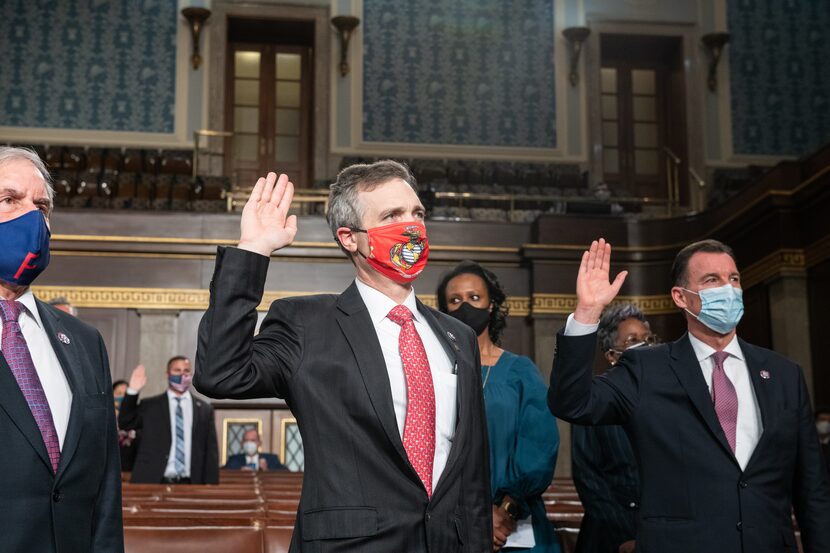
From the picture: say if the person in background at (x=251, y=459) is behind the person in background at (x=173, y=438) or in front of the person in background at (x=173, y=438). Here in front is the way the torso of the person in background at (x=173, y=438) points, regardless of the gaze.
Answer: behind

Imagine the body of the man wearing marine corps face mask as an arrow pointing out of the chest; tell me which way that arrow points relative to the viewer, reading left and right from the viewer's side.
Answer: facing the viewer and to the right of the viewer

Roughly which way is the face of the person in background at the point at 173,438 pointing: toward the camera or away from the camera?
toward the camera

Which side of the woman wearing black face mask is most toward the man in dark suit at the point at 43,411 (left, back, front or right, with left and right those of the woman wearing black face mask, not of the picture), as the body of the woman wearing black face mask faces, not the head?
front

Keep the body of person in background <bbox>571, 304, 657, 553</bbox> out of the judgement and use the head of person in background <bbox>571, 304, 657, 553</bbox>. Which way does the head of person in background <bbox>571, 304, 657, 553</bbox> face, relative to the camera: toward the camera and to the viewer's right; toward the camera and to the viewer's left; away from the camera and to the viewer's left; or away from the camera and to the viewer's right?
toward the camera and to the viewer's right

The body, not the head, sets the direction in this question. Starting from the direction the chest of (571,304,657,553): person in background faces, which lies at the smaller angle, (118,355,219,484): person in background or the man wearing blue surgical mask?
the man wearing blue surgical mask

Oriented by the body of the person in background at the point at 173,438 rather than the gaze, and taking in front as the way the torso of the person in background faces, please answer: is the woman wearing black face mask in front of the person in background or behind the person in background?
in front

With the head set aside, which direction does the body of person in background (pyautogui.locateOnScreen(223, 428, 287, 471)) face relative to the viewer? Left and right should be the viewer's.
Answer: facing the viewer

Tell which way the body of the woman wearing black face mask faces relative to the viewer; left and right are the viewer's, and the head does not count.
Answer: facing the viewer and to the left of the viewer

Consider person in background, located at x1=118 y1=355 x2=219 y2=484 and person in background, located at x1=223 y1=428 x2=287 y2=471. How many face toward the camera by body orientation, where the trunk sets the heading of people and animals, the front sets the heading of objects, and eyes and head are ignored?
2

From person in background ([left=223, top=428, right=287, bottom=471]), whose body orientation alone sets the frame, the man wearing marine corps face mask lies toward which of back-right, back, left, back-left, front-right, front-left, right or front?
front

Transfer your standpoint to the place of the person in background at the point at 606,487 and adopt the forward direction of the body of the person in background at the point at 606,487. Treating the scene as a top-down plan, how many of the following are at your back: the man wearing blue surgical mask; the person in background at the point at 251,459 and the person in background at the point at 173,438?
2

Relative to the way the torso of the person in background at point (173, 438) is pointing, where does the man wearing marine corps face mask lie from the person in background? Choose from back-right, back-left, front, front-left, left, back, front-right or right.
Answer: front

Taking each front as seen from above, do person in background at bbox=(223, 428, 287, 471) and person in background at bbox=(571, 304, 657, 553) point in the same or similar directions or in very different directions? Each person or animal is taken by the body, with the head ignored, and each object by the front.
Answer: same or similar directions

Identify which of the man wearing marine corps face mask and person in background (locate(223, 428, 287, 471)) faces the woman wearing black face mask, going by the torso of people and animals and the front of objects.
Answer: the person in background

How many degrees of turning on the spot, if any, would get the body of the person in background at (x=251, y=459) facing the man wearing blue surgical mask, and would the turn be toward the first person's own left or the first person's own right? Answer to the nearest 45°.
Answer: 0° — they already face them
